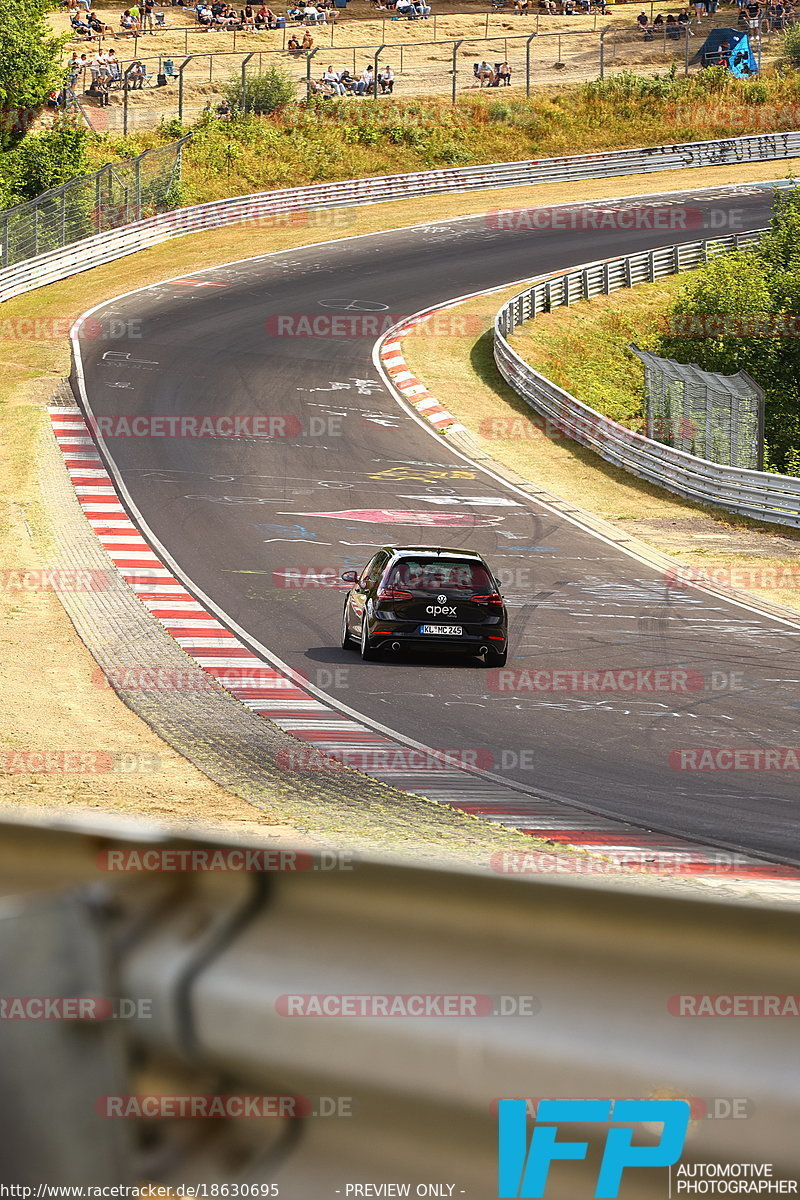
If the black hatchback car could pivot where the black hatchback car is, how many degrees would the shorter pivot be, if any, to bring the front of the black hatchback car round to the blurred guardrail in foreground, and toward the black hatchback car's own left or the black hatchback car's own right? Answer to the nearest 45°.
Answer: approximately 180°

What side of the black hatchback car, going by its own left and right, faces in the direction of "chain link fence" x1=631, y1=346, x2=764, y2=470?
front

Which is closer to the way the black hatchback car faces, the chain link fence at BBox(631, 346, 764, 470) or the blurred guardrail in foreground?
the chain link fence

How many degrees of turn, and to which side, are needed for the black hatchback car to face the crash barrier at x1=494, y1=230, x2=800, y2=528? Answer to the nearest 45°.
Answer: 0° — it already faces it

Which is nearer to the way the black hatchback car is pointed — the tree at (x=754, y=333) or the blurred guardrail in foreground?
the tree

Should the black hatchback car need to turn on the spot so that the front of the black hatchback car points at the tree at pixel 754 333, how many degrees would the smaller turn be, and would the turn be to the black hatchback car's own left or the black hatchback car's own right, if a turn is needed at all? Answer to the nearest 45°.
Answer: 0° — it already faces it

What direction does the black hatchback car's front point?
away from the camera

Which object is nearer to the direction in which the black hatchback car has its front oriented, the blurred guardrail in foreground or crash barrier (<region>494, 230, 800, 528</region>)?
the crash barrier
